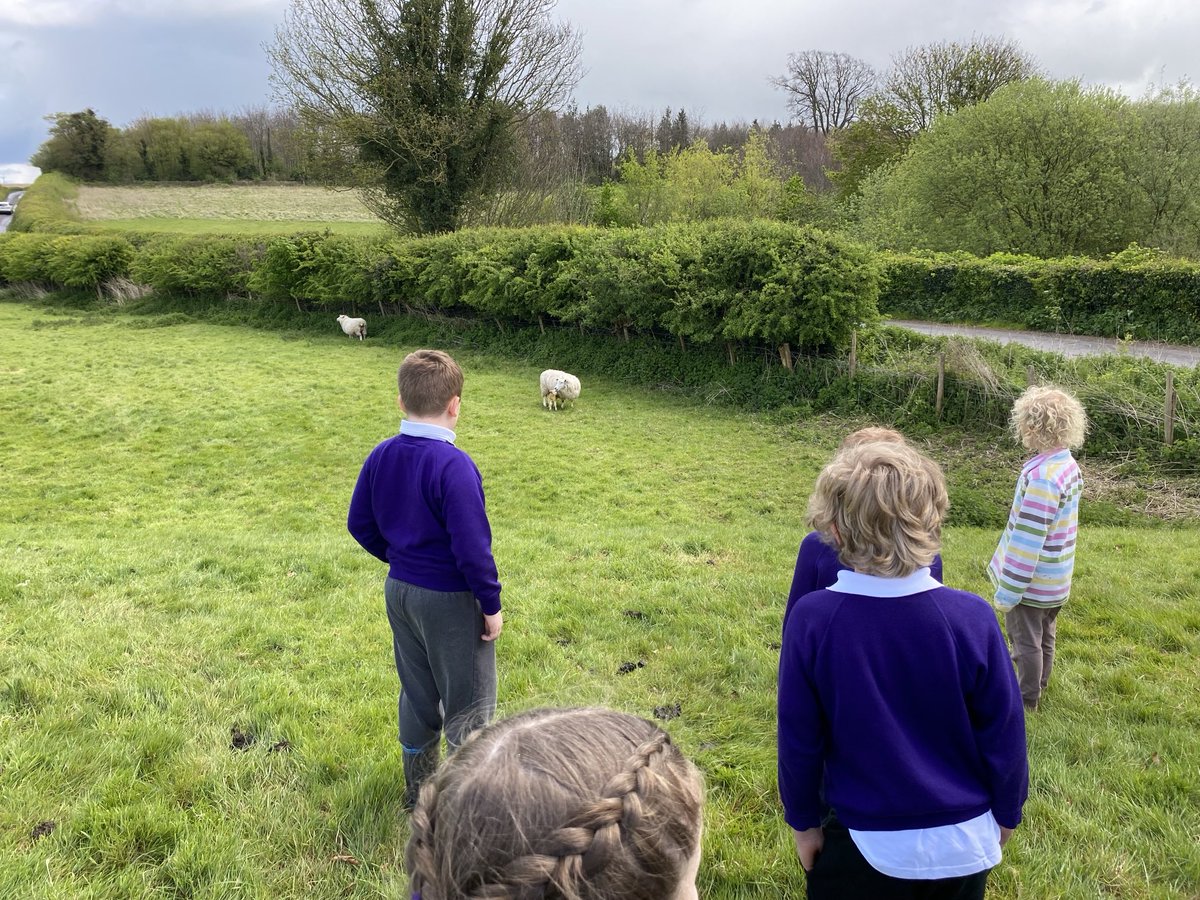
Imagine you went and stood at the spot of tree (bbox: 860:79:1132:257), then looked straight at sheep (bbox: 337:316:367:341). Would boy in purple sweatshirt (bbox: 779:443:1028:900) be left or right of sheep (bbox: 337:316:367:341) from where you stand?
left

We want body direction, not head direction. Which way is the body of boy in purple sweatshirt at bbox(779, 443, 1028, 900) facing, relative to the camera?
away from the camera

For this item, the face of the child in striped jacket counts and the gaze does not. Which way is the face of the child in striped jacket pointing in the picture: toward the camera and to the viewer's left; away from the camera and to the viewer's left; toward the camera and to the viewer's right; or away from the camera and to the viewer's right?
away from the camera and to the viewer's left

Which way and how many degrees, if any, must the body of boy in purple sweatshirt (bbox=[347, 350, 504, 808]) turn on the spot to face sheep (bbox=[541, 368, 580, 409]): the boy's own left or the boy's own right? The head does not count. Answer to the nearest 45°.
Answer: approximately 45° to the boy's own left

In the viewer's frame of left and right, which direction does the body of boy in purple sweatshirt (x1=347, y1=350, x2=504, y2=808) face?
facing away from the viewer and to the right of the viewer

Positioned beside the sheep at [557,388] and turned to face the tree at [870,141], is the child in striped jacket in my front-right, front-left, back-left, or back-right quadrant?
back-right

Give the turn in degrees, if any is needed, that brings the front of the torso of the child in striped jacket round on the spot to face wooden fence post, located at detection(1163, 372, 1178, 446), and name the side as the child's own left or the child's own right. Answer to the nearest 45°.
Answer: approximately 45° to the child's own right

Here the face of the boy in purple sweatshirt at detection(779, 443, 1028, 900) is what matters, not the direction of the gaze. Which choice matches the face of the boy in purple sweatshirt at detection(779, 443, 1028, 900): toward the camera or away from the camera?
away from the camera
